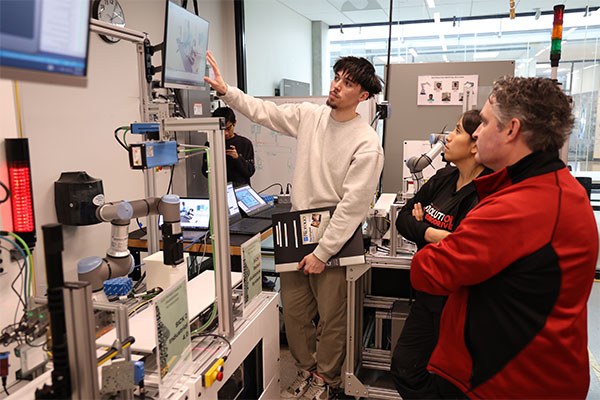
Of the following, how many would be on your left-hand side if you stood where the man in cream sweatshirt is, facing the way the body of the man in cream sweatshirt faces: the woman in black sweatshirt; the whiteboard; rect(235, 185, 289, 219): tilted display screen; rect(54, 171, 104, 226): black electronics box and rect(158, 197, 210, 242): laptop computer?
1

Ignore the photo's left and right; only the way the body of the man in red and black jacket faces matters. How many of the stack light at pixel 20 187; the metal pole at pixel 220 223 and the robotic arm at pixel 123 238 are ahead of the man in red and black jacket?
3

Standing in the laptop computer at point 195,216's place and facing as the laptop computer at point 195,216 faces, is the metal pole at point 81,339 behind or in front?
in front

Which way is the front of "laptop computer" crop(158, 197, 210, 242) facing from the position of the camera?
facing the viewer

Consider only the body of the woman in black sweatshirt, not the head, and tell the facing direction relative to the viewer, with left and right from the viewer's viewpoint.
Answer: facing the viewer and to the left of the viewer

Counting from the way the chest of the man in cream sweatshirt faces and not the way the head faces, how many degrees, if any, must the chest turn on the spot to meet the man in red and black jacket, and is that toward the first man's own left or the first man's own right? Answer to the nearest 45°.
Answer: approximately 90° to the first man's own left

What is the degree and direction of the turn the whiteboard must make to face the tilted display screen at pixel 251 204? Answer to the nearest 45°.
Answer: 0° — it already faces it

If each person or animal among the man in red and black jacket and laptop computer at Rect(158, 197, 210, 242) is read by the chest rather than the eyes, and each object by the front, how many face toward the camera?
1

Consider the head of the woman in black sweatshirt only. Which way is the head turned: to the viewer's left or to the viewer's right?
to the viewer's left

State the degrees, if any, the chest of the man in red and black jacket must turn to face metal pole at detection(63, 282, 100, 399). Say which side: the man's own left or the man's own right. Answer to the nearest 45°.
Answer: approximately 45° to the man's own left
